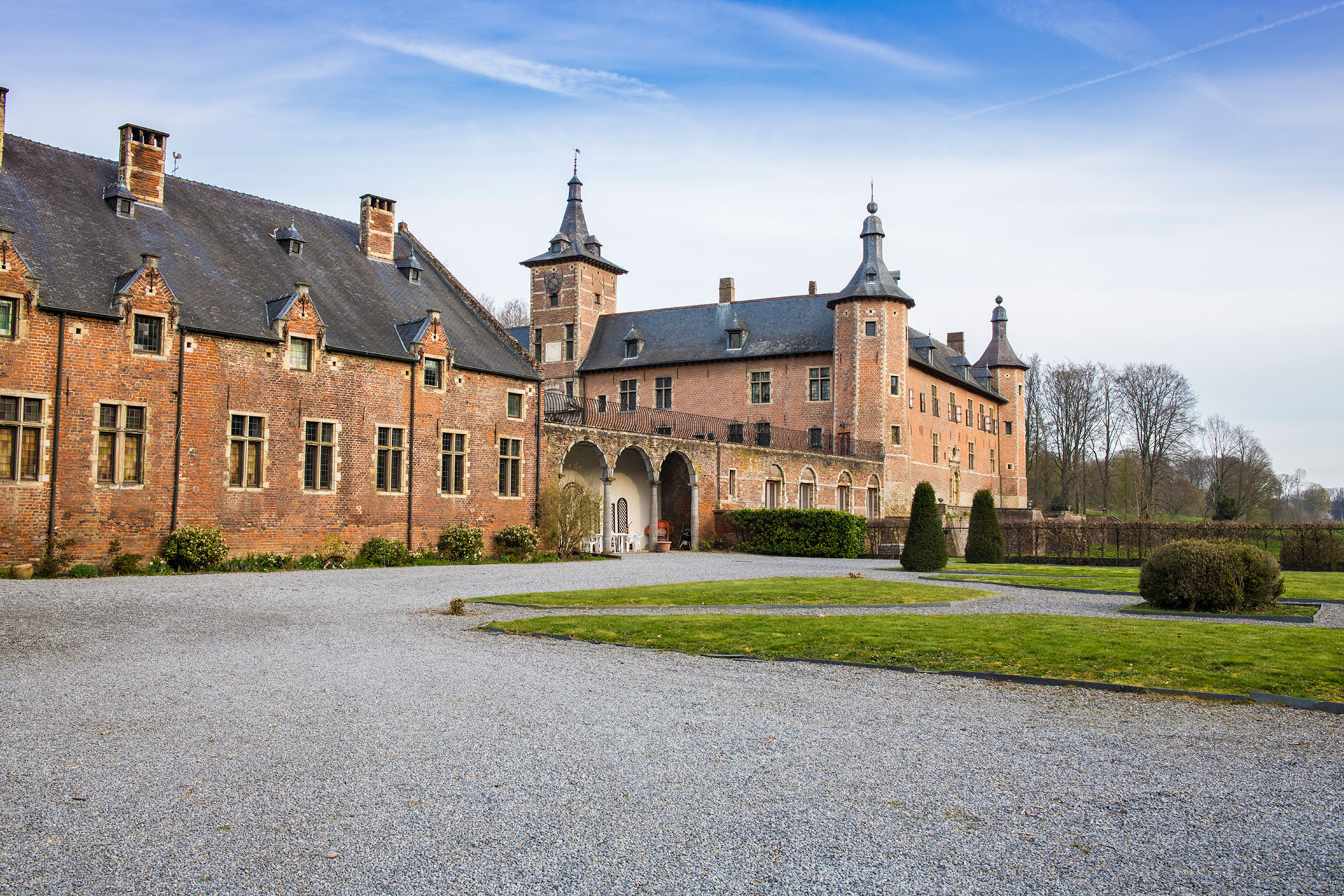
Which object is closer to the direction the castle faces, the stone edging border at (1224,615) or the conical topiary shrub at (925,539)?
the stone edging border

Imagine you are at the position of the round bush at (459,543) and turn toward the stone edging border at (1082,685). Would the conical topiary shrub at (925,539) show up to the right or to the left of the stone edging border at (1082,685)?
left

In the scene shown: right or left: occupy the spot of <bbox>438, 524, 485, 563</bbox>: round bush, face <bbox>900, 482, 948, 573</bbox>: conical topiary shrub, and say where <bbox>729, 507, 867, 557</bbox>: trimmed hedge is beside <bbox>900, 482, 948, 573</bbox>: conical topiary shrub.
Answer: left

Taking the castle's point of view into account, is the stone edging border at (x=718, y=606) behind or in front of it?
in front

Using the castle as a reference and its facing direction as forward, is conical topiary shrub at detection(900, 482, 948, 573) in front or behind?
in front

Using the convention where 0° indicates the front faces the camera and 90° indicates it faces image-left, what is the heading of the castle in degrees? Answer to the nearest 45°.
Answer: approximately 315°

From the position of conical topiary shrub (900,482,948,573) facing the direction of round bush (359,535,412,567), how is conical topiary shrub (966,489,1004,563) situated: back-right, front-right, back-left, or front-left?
back-right

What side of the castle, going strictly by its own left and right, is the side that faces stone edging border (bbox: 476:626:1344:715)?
front
